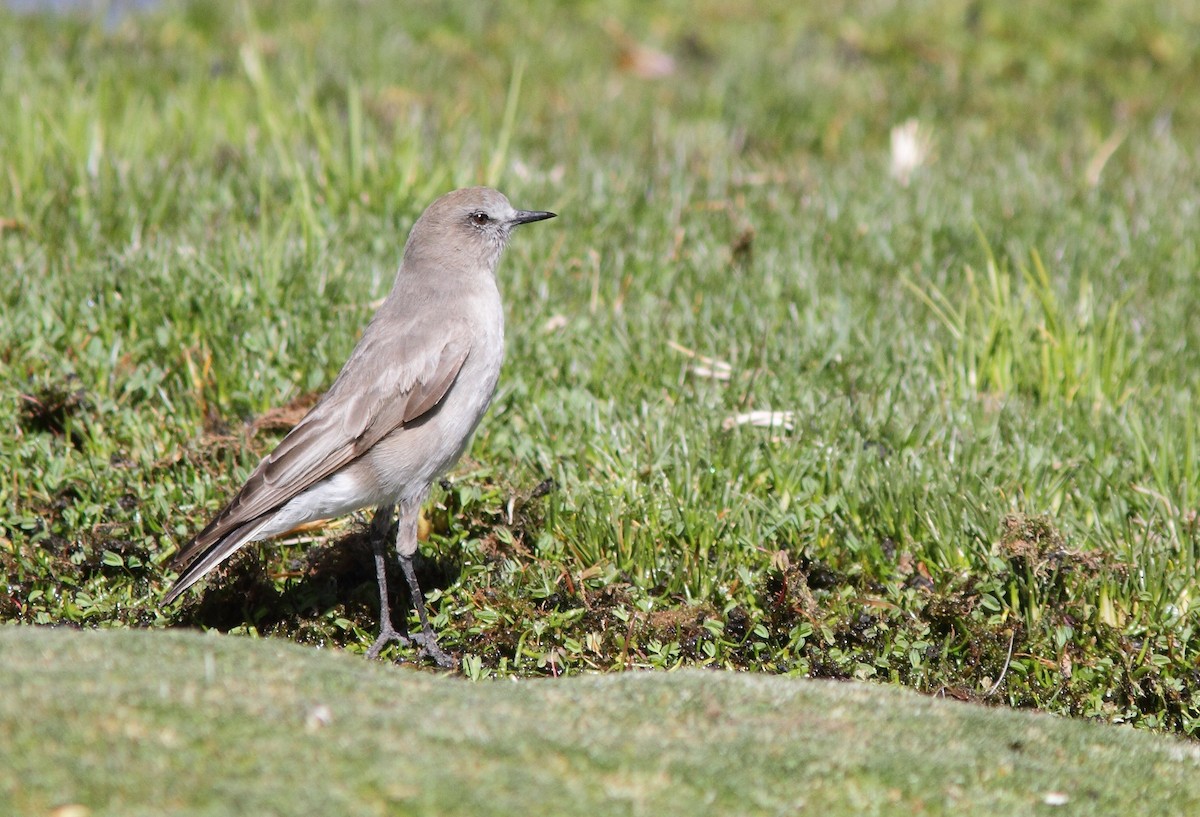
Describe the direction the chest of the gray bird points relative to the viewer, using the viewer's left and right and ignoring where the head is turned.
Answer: facing to the right of the viewer
